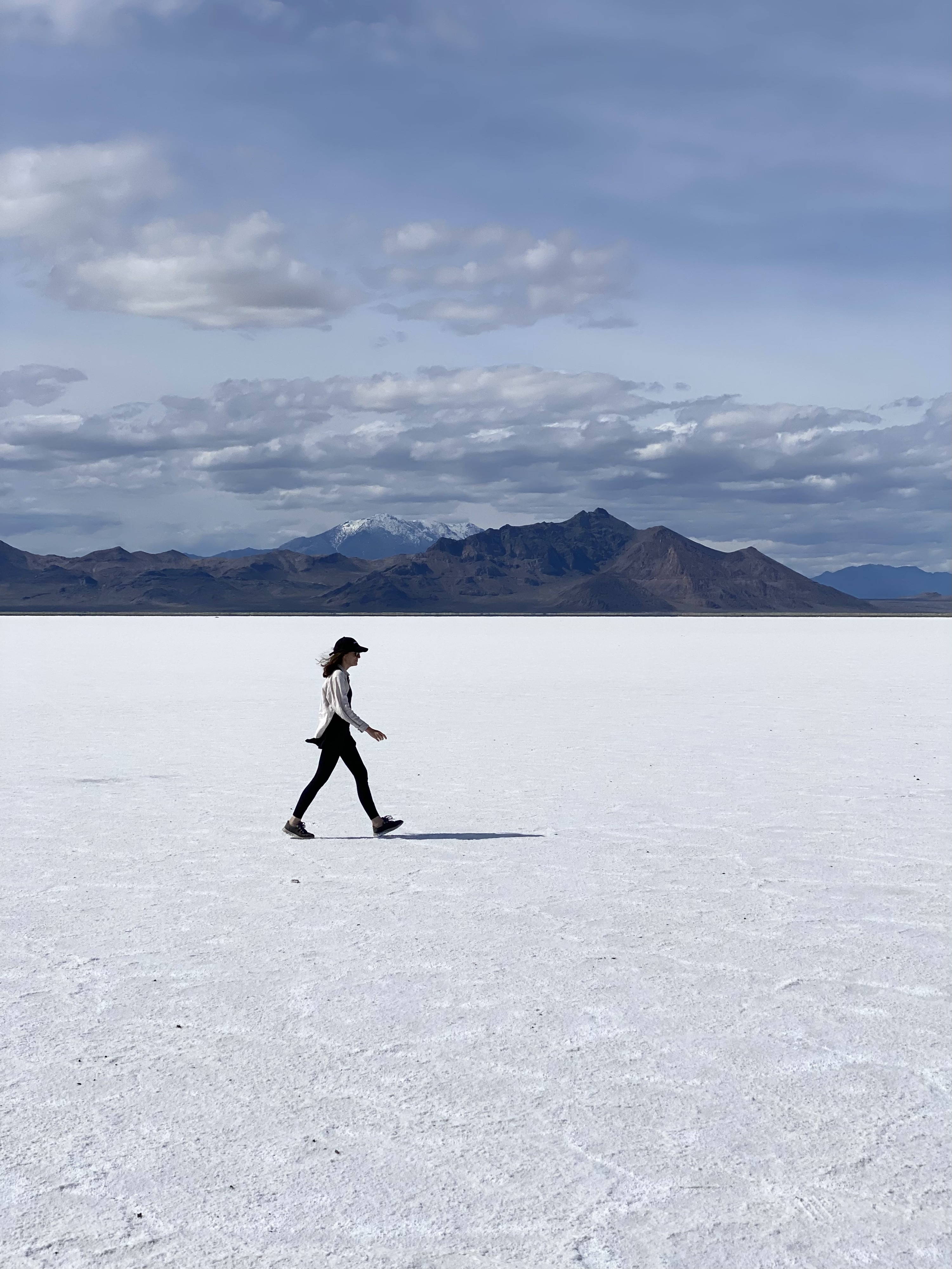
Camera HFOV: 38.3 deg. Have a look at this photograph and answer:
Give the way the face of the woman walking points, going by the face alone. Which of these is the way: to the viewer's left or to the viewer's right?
to the viewer's right

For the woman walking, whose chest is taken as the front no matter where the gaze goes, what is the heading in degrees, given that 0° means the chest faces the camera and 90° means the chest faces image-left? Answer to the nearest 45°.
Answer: approximately 270°
